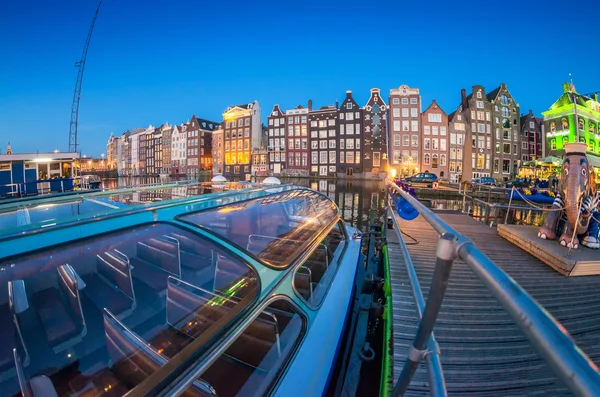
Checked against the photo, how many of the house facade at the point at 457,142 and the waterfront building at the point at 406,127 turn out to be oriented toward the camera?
2

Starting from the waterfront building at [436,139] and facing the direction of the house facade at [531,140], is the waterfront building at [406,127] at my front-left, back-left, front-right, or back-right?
back-left

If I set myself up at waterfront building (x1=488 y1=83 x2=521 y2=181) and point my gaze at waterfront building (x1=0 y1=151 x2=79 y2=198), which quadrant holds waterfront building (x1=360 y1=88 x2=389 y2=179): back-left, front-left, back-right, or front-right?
front-right

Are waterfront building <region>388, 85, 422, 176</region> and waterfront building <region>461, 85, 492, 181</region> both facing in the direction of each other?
no

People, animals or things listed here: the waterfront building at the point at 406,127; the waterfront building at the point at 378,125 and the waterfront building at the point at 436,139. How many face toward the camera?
3

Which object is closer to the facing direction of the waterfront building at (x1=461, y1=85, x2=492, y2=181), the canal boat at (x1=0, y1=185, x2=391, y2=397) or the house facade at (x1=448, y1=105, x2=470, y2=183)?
the canal boat

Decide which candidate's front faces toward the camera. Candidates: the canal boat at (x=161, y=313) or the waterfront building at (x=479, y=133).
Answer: the waterfront building

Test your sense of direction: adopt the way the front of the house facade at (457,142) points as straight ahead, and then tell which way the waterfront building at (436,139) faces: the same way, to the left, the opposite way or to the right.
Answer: the same way

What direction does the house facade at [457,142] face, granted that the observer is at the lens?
facing the viewer

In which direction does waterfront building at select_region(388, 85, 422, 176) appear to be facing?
toward the camera

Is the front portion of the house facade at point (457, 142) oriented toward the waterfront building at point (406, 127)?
no

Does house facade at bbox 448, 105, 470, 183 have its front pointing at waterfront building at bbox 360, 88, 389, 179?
no

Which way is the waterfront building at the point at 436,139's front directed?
toward the camera

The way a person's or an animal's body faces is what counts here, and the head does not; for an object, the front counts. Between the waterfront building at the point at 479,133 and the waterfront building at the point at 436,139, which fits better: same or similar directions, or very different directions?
same or similar directions

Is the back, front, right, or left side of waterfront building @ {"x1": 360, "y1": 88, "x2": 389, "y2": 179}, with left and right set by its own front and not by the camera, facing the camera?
front

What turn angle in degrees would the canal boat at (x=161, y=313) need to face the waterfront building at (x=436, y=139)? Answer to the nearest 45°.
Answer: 0° — it already faces it

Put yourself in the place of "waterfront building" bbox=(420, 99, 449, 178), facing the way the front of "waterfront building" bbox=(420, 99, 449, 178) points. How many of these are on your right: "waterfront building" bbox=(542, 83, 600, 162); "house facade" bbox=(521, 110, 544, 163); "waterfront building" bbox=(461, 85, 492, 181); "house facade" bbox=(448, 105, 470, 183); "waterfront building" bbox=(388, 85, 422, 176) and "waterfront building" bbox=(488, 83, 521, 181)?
1

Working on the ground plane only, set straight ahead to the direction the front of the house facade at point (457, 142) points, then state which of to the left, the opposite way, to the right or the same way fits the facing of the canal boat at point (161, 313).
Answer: the opposite way
